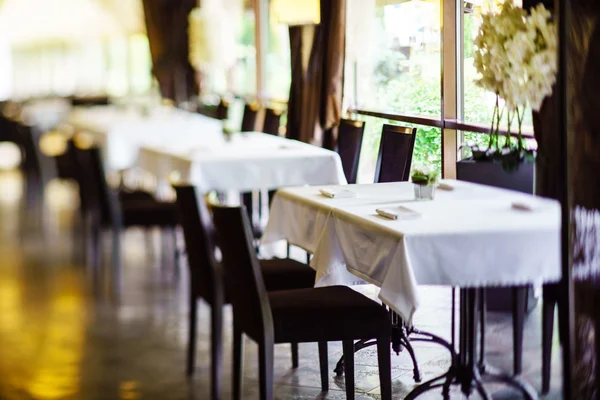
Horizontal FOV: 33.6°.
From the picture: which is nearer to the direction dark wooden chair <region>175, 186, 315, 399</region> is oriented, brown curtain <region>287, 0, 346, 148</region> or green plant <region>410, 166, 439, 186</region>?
the green plant

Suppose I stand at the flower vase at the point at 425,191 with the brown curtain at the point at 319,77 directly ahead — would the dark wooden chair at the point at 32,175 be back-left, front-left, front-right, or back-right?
front-left

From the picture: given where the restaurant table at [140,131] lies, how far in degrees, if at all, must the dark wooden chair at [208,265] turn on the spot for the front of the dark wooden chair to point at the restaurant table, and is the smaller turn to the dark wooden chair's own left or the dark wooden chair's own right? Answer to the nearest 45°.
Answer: approximately 90° to the dark wooden chair's own left

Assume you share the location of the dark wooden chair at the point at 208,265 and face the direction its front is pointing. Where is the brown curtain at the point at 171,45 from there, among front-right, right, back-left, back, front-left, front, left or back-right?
left

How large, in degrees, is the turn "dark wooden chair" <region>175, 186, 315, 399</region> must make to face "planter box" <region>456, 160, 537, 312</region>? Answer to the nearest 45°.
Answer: approximately 45° to its right

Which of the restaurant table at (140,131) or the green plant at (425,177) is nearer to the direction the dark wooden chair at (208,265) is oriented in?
the green plant

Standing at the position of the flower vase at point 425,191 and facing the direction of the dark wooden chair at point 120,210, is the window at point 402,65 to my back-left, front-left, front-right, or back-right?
front-right

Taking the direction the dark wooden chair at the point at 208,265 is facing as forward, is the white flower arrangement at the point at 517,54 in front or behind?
in front

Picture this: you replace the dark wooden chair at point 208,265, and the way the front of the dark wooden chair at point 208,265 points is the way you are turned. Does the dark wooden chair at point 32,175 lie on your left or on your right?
on your left

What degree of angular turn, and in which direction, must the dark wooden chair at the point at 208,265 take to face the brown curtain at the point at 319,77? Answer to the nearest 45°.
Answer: approximately 90° to its left

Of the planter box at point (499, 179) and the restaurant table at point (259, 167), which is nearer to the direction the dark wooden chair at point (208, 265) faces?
the planter box

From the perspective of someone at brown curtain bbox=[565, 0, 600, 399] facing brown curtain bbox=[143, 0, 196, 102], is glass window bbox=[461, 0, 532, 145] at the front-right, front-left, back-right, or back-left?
front-right

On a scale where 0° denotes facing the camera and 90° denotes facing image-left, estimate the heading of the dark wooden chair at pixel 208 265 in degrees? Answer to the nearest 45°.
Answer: approximately 270°

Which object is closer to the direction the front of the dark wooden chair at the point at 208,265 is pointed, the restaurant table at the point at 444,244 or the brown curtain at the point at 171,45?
the restaurant table

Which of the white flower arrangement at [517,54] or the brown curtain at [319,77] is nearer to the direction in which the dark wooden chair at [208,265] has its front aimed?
the white flower arrangement

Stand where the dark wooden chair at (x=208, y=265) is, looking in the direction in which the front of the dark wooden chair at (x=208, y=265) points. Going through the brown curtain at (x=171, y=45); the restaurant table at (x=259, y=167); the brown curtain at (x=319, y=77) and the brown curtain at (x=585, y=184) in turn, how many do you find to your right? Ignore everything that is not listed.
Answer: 1

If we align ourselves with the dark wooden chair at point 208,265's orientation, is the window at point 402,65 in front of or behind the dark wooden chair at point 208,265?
in front

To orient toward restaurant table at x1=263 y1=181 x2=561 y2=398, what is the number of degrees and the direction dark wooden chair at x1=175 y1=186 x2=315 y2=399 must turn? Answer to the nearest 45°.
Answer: approximately 45° to its right
